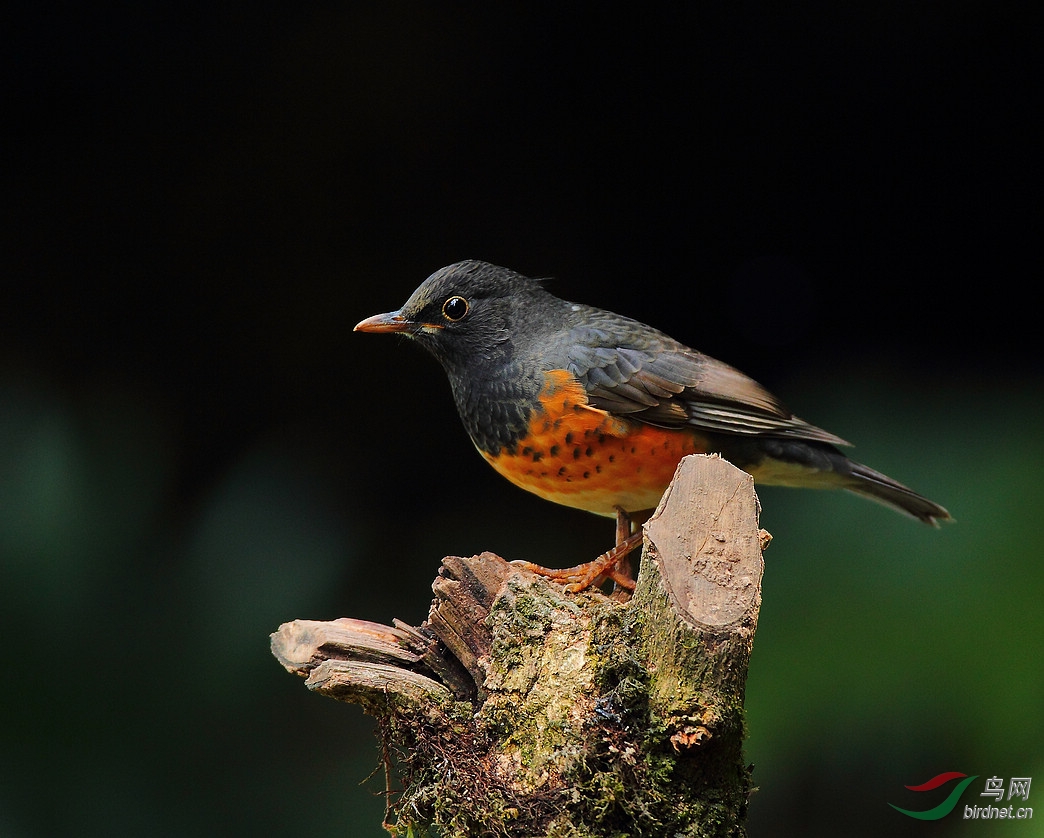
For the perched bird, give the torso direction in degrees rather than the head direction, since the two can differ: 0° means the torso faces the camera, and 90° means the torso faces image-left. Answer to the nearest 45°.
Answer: approximately 90°
